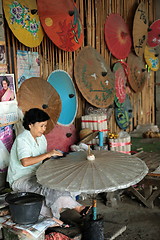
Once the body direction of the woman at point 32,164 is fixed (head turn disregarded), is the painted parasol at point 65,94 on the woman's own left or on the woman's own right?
on the woman's own left

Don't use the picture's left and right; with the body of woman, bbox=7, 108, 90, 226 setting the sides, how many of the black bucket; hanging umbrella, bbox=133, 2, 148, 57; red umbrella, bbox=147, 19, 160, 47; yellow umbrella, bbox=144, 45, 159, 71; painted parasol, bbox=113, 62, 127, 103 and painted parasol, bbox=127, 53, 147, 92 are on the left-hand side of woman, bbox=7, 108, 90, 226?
5

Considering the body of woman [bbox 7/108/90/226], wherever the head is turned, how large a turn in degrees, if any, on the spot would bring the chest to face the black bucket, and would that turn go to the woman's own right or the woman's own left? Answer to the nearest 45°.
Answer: approximately 45° to the woman's own right

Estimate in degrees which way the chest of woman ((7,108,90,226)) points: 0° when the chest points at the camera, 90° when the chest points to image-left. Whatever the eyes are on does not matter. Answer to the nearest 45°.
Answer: approximately 315°

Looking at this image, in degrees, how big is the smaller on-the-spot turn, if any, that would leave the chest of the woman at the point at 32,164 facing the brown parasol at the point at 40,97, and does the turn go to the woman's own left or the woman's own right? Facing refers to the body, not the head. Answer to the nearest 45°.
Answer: approximately 135° to the woman's own left

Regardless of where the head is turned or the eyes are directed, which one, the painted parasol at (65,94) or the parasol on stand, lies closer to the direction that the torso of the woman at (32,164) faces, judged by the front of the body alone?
the parasol on stand

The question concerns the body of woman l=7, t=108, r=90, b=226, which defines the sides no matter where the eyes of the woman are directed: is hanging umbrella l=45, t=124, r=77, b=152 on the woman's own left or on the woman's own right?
on the woman's own left

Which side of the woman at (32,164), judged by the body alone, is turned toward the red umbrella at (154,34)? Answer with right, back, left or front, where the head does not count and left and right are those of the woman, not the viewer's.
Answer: left
